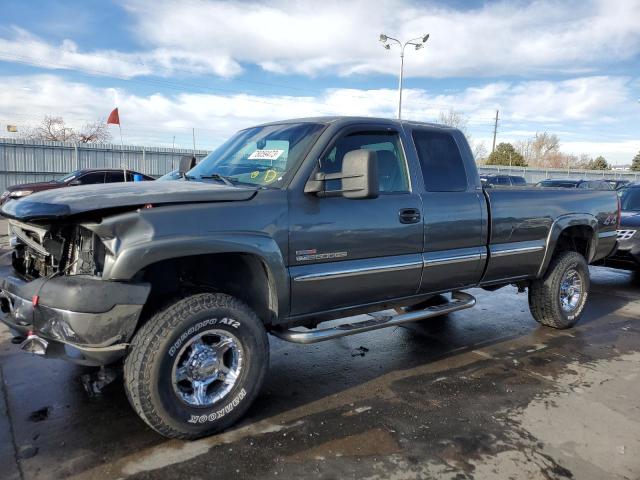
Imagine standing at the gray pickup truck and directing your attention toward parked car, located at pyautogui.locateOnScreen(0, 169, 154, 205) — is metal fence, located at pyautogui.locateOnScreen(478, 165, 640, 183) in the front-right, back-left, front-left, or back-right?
front-right

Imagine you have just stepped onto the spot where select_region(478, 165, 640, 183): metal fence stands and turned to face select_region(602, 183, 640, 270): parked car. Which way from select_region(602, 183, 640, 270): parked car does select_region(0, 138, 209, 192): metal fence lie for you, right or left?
right

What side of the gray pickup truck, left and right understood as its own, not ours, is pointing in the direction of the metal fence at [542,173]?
back

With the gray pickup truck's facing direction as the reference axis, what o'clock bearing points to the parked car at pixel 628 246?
The parked car is roughly at 6 o'clock from the gray pickup truck.

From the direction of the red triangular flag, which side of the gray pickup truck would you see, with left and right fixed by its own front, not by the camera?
right

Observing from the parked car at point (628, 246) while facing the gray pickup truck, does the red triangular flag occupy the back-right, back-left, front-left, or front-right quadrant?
front-right

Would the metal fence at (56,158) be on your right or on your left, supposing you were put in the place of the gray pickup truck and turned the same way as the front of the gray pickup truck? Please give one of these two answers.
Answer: on your right

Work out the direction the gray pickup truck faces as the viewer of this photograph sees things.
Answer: facing the viewer and to the left of the viewer

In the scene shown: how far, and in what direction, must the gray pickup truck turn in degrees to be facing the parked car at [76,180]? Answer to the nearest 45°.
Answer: approximately 90° to its right
